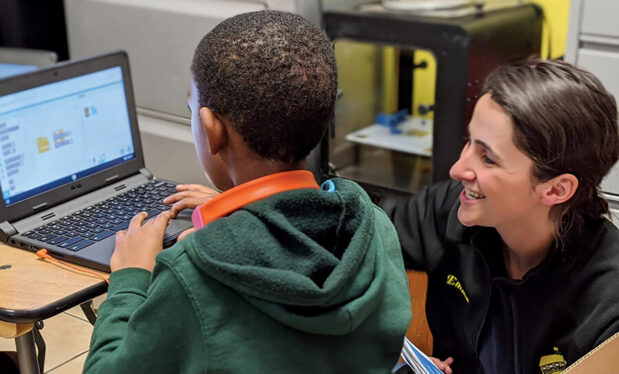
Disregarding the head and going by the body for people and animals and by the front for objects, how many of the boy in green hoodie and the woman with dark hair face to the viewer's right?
0

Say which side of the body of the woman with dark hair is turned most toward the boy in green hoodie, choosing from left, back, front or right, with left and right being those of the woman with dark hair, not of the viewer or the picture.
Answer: front

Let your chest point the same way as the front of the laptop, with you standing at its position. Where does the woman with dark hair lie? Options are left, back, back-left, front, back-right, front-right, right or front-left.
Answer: front

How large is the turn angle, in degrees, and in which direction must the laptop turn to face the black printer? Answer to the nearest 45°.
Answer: approximately 45° to its left

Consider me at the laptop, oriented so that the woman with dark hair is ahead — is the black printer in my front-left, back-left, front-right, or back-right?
front-left

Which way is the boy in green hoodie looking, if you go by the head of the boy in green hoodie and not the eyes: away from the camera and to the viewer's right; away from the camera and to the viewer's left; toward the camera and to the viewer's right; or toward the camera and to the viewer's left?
away from the camera and to the viewer's left

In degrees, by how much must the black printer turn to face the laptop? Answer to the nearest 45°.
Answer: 0° — it already faces it

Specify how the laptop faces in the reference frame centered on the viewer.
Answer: facing the viewer and to the right of the viewer

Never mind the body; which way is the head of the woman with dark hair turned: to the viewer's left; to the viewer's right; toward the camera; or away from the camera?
to the viewer's left

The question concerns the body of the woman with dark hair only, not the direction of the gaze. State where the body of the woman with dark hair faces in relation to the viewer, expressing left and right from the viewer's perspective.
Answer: facing the viewer and to the left of the viewer

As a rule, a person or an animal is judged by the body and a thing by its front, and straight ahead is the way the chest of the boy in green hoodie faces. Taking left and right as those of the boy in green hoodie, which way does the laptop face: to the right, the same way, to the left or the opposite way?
the opposite way

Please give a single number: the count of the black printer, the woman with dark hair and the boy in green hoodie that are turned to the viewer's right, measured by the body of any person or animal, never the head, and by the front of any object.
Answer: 0

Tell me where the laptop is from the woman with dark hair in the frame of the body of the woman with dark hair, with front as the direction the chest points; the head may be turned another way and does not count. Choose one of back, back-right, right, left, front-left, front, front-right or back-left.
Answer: front-right

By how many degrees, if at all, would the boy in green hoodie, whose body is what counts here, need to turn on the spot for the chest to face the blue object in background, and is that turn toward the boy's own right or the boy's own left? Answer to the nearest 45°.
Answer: approximately 45° to the boy's own right

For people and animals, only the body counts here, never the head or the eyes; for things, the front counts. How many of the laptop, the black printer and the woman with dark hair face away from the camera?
0
